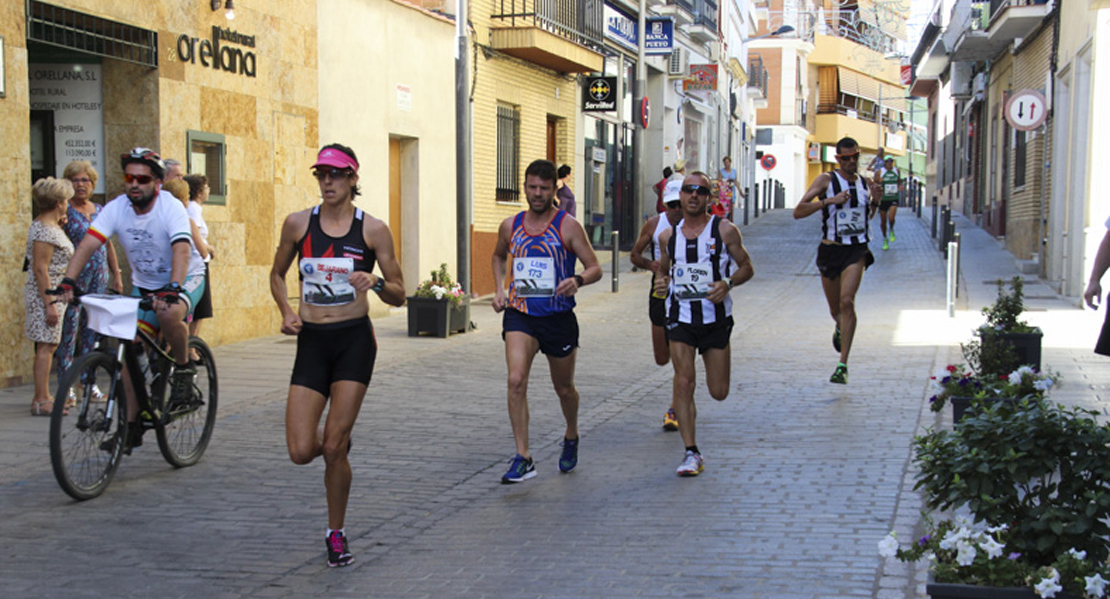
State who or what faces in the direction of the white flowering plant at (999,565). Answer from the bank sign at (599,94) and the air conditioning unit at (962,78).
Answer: the bank sign

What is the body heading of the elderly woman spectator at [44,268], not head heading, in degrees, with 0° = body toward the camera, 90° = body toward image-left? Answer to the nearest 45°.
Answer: approximately 270°

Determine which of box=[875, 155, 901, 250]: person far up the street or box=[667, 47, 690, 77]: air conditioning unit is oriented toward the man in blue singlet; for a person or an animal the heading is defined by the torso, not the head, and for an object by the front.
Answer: the person far up the street

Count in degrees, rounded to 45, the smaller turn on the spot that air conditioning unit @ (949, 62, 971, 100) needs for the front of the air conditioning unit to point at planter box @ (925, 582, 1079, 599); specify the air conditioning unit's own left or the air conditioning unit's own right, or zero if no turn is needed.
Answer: approximately 90° to the air conditioning unit's own left

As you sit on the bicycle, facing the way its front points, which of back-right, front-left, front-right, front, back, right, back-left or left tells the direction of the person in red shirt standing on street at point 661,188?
back

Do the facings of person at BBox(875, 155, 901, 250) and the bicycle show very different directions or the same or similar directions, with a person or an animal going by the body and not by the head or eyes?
same or similar directions

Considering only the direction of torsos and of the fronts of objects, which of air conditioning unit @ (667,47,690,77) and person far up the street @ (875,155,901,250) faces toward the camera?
the person far up the street

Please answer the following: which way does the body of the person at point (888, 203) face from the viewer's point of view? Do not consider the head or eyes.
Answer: toward the camera

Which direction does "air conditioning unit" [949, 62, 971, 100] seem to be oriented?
to the viewer's left

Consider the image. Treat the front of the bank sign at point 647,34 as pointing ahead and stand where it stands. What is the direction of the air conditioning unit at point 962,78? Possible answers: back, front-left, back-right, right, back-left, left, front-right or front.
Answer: back-left

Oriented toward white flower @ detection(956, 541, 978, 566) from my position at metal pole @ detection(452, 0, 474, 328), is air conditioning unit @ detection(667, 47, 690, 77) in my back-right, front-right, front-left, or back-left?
back-left

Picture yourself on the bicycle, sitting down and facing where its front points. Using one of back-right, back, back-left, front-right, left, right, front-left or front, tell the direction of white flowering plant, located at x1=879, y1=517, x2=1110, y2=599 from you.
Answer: left

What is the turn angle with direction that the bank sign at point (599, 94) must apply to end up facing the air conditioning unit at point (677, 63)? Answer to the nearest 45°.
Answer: approximately 180°

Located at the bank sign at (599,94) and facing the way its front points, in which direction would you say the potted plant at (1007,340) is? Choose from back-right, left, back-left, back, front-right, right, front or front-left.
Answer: front

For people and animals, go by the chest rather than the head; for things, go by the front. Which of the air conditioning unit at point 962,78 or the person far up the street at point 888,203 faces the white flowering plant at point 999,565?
the person far up the street

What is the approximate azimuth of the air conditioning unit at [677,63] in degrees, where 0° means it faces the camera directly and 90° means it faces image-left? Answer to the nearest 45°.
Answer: approximately 270°

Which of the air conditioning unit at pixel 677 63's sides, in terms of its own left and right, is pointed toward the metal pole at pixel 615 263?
right

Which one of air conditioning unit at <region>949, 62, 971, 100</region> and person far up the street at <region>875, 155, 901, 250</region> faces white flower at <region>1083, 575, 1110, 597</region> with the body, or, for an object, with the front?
the person far up the street

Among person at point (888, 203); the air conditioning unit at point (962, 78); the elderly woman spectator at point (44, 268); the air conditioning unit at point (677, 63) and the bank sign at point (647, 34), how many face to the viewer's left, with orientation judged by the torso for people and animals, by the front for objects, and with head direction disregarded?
1
